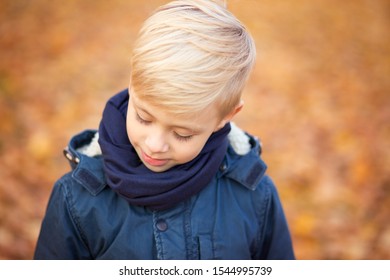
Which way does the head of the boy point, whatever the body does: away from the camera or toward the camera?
toward the camera

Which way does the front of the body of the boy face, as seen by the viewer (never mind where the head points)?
toward the camera
